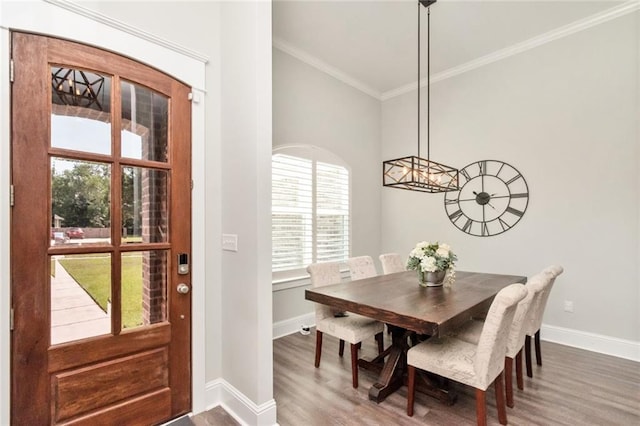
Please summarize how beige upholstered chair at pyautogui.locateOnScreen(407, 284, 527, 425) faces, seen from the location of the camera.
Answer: facing away from the viewer and to the left of the viewer

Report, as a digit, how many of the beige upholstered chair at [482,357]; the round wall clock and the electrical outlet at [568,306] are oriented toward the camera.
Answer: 2

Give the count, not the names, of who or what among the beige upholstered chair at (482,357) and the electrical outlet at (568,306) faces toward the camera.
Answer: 1

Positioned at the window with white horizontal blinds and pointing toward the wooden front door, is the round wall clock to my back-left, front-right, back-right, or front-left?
back-left

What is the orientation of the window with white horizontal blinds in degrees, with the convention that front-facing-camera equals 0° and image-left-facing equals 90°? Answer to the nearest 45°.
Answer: approximately 315°

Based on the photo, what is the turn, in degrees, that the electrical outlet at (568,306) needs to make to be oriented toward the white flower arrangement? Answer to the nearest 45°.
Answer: approximately 45° to its right

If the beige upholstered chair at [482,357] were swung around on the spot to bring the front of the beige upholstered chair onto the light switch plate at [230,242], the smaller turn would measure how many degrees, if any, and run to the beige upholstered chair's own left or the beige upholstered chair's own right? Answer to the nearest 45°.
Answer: approximately 45° to the beige upholstered chair's own left

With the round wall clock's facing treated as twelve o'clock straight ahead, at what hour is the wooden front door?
The wooden front door is roughly at 1 o'clock from the round wall clock.

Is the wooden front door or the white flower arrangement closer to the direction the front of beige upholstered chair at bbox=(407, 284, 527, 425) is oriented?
the white flower arrangement

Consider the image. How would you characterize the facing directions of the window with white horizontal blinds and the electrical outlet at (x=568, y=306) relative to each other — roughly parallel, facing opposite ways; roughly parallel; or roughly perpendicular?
roughly perpendicular

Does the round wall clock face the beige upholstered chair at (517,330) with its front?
yes
